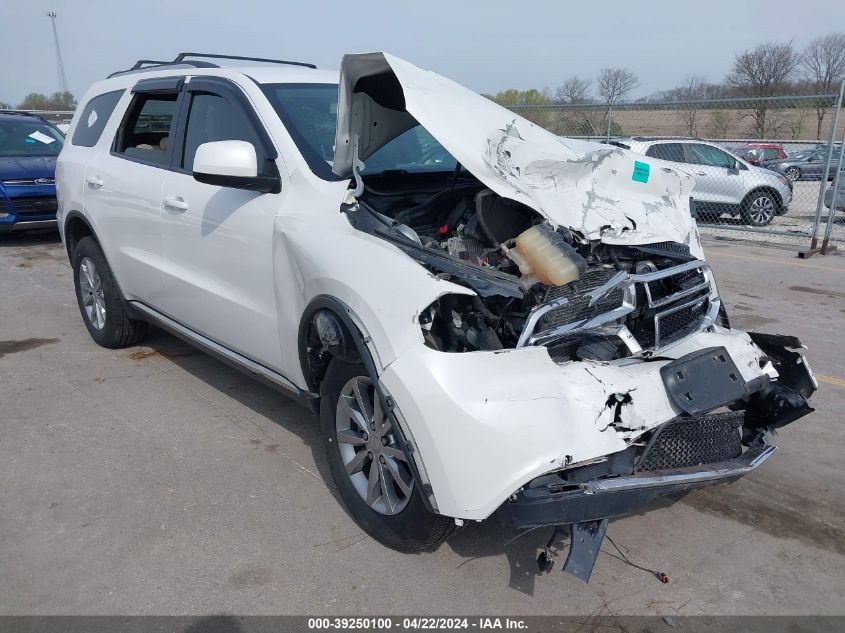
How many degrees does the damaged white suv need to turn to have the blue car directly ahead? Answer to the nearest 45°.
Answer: approximately 180°

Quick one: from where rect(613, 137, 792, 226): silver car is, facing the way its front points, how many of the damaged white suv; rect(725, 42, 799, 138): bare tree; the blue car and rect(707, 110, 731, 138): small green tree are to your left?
2

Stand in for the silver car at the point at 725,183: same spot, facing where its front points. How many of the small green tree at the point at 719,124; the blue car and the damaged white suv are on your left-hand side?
1

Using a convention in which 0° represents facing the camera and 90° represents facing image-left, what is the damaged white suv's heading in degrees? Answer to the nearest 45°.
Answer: approximately 315°

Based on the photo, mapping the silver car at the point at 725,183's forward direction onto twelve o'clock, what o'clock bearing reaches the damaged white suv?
The damaged white suv is roughly at 3 o'clock from the silver car.

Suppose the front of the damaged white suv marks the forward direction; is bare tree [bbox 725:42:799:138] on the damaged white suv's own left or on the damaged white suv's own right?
on the damaged white suv's own left

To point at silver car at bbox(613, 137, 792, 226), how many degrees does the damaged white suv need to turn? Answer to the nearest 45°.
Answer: approximately 90° to its left

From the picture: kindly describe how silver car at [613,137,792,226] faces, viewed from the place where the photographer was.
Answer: facing to the right of the viewer

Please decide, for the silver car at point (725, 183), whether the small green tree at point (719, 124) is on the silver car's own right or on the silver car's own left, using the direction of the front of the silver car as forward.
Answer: on the silver car's own left

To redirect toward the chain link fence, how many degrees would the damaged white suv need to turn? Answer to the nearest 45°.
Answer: approximately 90° to its left
